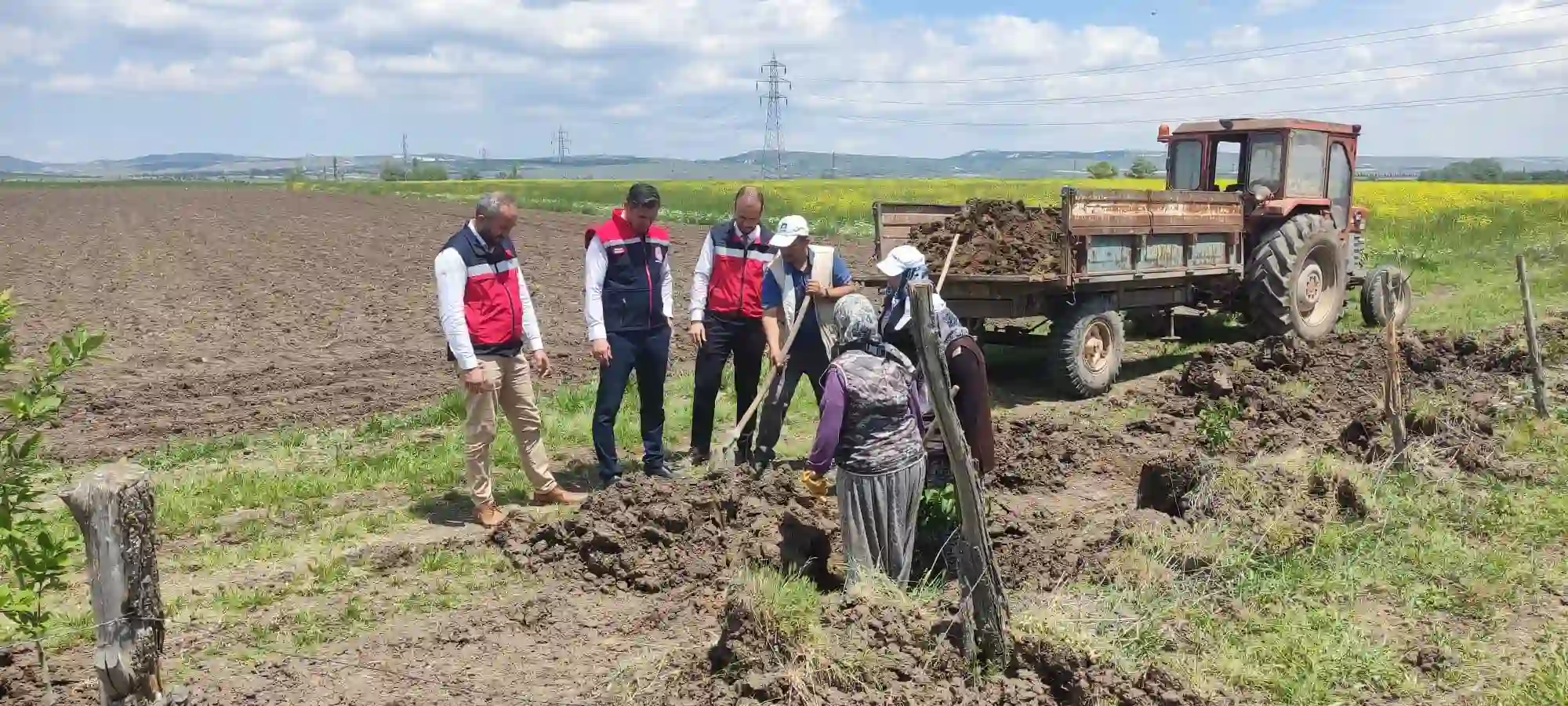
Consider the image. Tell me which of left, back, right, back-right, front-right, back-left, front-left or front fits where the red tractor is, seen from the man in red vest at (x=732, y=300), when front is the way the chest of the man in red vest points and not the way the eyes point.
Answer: back-left

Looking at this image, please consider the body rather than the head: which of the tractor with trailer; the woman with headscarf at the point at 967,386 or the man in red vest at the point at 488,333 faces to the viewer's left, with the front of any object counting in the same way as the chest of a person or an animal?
the woman with headscarf

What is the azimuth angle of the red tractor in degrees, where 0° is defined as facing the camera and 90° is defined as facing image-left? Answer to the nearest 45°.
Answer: approximately 225°

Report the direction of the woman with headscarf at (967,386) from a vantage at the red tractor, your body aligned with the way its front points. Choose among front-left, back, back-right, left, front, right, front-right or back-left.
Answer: back-right

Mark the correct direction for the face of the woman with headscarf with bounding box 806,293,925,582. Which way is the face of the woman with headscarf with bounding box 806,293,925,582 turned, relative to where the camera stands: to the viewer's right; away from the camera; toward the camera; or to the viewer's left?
away from the camera

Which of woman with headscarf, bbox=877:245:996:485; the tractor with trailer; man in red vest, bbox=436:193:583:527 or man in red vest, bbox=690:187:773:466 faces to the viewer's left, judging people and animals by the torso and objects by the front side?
the woman with headscarf

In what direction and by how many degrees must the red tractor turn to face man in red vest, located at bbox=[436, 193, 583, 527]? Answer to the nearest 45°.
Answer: approximately 180°

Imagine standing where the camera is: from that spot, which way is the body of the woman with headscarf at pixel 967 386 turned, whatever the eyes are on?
to the viewer's left

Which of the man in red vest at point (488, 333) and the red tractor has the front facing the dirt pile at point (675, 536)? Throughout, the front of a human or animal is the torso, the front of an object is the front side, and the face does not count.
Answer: the man in red vest
